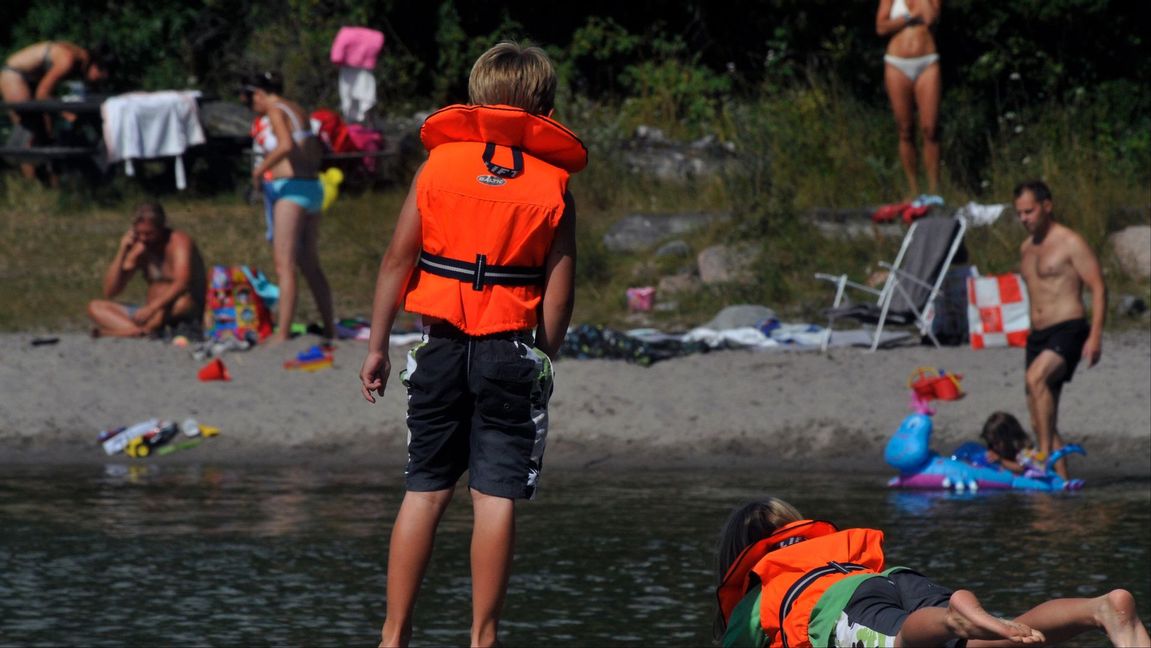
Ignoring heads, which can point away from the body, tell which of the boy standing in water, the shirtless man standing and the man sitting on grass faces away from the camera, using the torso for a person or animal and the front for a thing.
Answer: the boy standing in water

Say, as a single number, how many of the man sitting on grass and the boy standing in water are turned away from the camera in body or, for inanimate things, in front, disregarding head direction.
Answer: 1

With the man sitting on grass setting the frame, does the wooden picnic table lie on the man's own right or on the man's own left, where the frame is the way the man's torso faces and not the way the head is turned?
on the man's own right

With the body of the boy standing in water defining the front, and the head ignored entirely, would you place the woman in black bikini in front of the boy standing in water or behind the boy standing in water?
in front

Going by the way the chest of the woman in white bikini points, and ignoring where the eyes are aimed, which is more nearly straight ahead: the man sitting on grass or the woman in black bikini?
the man sitting on grass

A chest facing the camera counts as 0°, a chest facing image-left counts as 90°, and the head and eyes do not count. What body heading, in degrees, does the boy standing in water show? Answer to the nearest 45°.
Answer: approximately 180°

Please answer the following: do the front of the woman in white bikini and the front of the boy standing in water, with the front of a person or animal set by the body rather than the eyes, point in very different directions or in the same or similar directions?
very different directions

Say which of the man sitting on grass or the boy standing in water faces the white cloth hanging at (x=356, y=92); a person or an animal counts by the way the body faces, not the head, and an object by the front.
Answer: the boy standing in water

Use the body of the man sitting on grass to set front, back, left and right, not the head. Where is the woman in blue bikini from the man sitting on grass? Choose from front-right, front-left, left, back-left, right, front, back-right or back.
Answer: left

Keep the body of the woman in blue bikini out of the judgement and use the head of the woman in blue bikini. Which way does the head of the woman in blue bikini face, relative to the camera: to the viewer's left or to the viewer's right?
to the viewer's left

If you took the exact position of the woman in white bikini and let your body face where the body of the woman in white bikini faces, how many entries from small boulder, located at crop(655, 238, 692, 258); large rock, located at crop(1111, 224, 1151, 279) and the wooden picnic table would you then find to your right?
2
